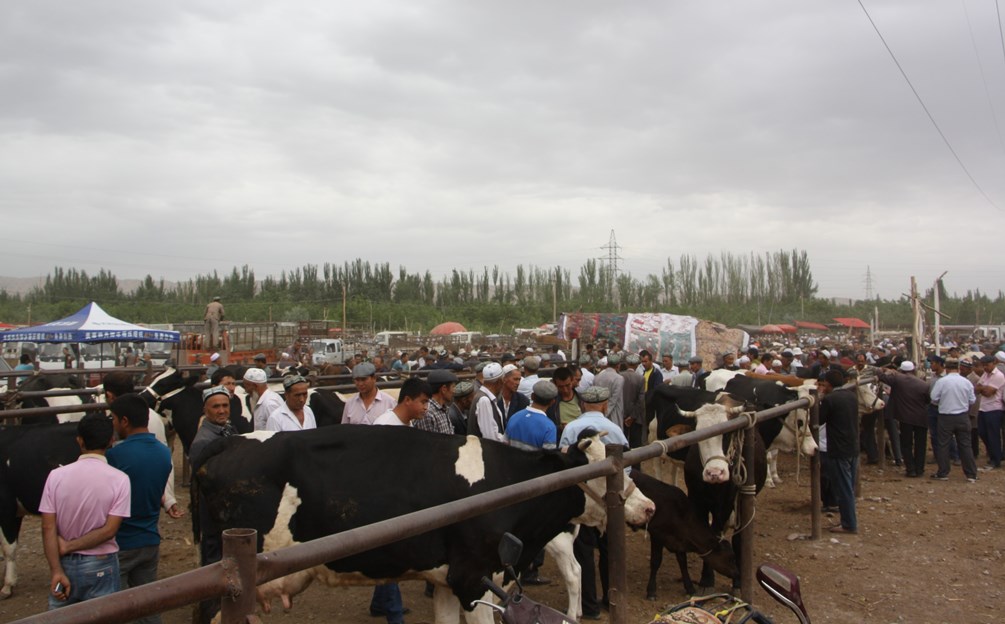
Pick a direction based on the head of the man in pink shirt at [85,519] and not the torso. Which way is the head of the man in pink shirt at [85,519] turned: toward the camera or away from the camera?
away from the camera

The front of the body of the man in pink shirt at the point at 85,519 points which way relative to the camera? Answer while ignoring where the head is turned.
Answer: away from the camera

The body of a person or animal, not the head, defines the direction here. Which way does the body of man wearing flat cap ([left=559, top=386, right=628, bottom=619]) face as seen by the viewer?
away from the camera
